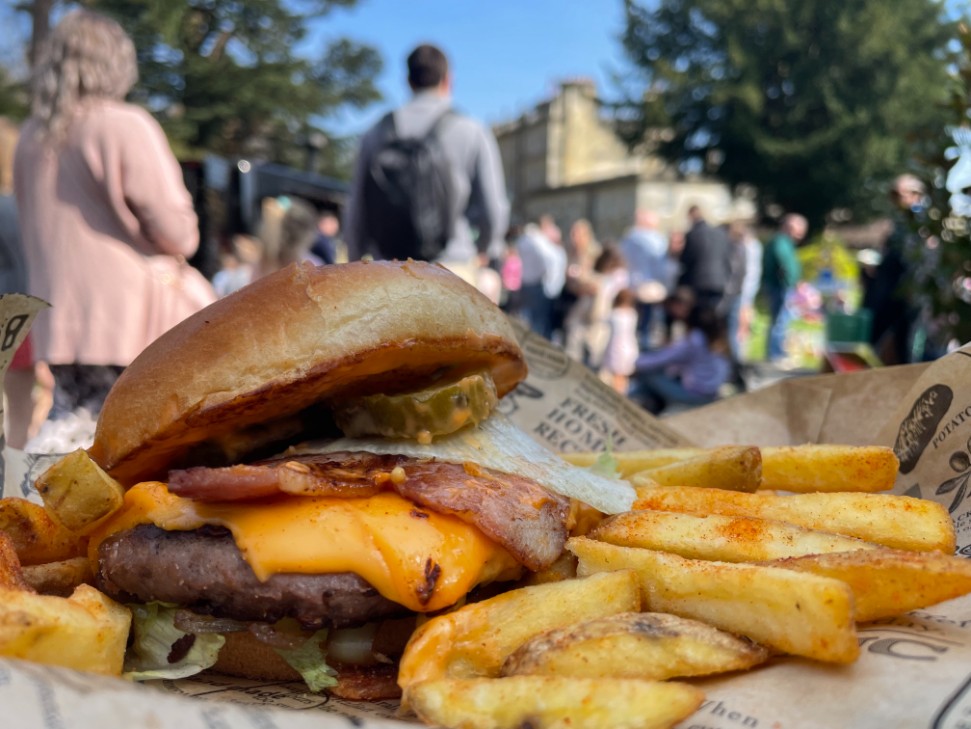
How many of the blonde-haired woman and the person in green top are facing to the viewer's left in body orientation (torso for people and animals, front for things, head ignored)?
0

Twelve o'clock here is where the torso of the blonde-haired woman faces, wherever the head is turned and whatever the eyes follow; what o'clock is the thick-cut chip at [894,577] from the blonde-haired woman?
The thick-cut chip is roughly at 4 o'clock from the blonde-haired woman.

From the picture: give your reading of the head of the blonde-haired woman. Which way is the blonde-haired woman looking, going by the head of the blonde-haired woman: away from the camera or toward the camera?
away from the camera

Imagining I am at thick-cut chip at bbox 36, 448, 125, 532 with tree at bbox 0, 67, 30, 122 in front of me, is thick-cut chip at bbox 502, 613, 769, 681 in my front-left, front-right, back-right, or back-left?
back-right

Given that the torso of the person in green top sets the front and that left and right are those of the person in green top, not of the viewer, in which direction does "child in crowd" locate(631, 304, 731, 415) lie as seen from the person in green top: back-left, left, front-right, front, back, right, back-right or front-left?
right

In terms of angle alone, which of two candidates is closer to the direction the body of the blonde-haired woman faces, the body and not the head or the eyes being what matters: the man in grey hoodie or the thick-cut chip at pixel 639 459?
the man in grey hoodie

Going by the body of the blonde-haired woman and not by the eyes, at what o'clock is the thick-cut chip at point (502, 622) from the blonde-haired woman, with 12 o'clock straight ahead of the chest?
The thick-cut chip is roughly at 4 o'clock from the blonde-haired woman.

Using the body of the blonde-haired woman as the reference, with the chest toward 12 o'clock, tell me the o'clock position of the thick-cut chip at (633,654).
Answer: The thick-cut chip is roughly at 4 o'clock from the blonde-haired woman.

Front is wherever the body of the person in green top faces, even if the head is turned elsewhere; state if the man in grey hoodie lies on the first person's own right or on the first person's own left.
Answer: on the first person's own right

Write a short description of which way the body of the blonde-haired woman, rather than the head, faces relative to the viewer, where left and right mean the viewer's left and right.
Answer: facing away from the viewer and to the right of the viewer

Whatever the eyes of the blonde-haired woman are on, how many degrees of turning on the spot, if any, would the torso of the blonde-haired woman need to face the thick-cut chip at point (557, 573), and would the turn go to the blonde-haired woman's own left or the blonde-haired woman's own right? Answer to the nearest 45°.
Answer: approximately 135° to the blonde-haired woman's own right
